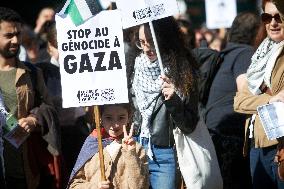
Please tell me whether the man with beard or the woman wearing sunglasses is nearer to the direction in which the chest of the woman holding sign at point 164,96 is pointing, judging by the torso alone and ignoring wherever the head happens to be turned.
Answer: the man with beard

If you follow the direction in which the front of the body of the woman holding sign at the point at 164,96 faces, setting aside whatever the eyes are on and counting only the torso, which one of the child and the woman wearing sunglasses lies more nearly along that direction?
the child

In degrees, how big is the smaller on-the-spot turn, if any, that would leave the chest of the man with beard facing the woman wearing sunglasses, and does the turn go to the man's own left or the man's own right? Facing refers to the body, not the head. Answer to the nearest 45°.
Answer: approximately 45° to the man's own left

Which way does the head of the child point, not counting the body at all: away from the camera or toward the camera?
toward the camera

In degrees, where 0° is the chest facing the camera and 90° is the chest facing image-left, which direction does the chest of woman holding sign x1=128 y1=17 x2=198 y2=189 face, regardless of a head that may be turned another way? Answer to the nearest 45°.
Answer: approximately 45°

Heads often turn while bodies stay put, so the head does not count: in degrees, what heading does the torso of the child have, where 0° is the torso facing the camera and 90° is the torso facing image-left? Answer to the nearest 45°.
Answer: approximately 0°

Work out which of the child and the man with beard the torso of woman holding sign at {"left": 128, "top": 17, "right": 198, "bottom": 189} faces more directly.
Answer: the child

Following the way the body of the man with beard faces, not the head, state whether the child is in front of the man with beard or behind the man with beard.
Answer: in front

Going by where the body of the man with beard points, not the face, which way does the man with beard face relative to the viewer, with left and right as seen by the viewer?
facing the viewer

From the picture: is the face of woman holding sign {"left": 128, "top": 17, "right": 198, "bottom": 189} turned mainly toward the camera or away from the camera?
toward the camera

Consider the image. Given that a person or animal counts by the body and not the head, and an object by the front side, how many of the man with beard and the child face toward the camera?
2
